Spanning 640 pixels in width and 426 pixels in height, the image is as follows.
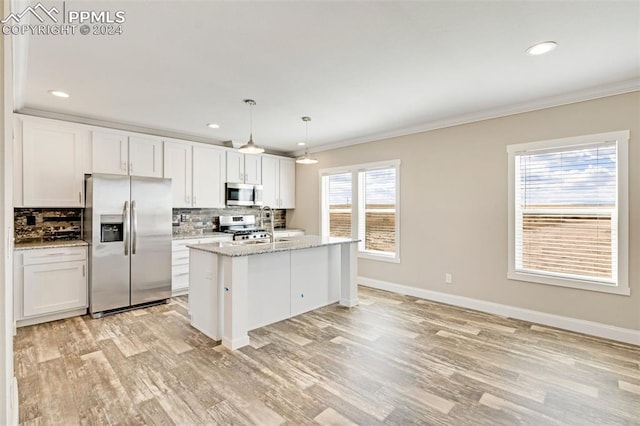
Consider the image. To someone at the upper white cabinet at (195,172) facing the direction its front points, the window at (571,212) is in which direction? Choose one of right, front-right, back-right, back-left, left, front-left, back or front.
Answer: front

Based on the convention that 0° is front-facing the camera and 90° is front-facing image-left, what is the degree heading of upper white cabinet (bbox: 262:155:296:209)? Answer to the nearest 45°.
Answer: approximately 315°

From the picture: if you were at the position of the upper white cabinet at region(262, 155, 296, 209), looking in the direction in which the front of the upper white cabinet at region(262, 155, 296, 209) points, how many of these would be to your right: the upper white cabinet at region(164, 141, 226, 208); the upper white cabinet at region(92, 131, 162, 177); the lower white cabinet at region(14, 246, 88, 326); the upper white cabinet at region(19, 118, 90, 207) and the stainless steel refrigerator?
5

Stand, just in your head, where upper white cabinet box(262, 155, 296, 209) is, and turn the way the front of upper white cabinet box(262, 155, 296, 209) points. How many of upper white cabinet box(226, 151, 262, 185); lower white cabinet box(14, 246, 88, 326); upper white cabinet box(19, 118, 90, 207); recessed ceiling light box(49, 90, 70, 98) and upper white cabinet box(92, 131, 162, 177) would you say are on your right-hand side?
5

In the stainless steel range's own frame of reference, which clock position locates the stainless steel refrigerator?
The stainless steel refrigerator is roughly at 3 o'clock from the stainless steel range.

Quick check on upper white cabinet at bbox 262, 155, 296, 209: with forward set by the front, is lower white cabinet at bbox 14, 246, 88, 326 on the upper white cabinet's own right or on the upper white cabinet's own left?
on the upper white cabinet's own right

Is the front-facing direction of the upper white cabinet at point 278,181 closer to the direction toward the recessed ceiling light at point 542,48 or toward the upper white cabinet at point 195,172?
the recessed ceiling light

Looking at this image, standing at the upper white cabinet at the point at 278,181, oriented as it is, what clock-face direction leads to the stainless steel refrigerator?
The stainless steel refrigerator is roughly at 3 o'clock from the upper white cabinet.

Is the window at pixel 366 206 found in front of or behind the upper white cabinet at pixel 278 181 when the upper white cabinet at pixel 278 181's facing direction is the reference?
in front

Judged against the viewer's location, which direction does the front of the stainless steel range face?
facing the viewer and to the right of the viewer

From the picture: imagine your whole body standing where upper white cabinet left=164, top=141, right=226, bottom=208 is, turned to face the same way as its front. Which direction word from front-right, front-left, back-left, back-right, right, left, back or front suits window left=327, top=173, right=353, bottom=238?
front-left

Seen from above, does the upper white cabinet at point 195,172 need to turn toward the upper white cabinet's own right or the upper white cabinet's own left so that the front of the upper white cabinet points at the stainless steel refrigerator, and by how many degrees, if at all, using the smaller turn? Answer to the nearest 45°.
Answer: approximately 90° to the upper white cabinet's own right

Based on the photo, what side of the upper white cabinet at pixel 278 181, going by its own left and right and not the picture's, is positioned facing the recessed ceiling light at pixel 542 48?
front

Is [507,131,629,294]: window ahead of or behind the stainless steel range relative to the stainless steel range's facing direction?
ahead
